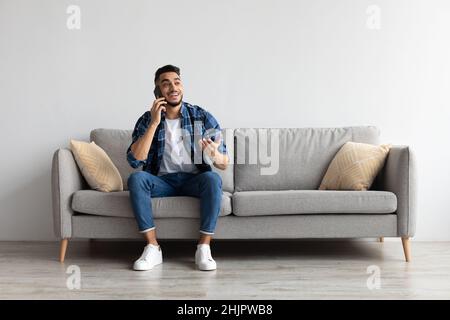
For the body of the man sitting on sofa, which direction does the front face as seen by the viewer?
toward the camera

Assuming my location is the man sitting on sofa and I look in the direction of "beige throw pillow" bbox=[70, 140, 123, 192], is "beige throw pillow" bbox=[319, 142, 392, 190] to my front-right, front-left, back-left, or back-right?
back-right

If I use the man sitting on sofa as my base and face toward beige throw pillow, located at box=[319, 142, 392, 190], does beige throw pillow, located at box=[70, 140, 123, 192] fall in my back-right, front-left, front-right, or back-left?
back-left

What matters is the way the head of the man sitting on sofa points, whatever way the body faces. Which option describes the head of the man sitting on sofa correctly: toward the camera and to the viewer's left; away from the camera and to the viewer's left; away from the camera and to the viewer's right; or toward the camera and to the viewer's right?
toward the camera and to the viewer's right

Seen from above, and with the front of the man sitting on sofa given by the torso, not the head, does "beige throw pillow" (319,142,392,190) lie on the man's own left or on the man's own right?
on the man's own left

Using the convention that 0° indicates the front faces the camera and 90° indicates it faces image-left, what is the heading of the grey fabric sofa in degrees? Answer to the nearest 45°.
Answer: approximately 0°
